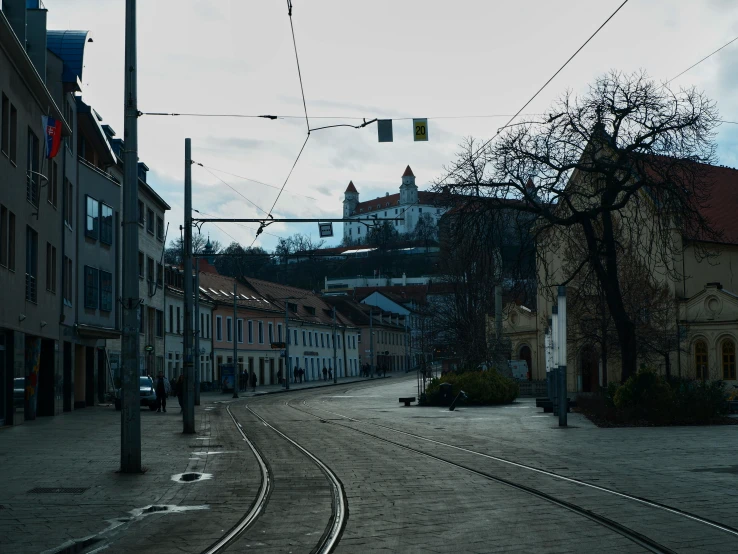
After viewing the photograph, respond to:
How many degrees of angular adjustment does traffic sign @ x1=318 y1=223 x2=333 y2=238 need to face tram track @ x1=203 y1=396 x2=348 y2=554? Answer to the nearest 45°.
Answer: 0° — it already faces it

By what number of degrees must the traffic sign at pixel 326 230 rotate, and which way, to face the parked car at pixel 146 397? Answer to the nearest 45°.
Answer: approximately 135° to its right

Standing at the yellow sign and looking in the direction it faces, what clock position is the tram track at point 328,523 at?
The tram track is roughly at 12 o'clock from the yellow sign.

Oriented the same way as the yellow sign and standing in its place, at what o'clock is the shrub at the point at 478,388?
The shrub is roughly at 6 o'clock from the yellow sign.

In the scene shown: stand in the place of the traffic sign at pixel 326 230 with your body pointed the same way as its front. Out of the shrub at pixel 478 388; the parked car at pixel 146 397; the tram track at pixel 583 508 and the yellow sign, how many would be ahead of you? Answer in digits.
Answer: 2

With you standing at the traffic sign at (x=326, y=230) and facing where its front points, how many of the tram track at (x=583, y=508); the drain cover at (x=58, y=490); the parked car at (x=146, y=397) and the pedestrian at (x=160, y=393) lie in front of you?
2

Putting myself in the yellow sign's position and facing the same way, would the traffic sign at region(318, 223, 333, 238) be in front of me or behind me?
behind

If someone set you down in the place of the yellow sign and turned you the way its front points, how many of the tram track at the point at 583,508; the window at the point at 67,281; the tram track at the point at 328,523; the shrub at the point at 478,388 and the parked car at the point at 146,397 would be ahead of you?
2

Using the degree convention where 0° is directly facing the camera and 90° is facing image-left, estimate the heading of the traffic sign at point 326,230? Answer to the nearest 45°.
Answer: approximately 0°

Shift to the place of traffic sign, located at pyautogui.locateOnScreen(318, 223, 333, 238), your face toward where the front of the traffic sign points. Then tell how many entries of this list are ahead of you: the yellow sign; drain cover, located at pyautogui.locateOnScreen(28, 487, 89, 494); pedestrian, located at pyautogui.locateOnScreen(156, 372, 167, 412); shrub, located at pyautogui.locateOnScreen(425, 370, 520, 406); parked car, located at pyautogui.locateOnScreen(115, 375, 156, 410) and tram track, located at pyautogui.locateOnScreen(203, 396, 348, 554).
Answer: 3

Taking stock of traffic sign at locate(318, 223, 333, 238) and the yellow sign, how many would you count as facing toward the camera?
2

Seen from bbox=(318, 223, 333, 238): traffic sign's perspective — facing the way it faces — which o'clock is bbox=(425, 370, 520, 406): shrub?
The shrub is roughly at 7 o'clock from the traffic sign.

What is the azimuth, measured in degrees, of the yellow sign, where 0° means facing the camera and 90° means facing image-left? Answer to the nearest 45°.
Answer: approximately 0°
